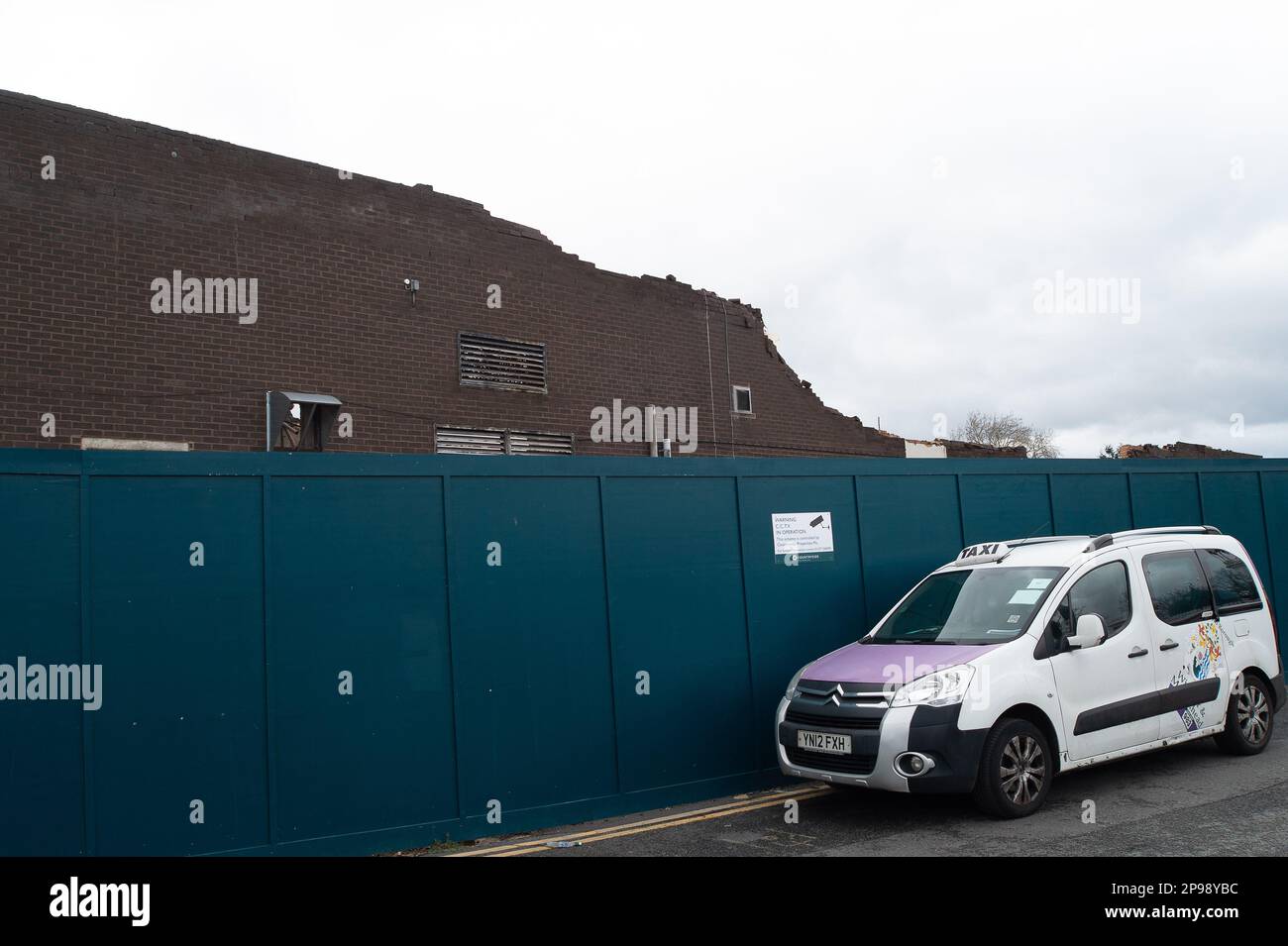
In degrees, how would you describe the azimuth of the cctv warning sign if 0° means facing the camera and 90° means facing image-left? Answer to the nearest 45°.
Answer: approximately 0°

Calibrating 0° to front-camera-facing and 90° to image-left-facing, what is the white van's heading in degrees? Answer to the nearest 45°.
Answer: approximately 45°

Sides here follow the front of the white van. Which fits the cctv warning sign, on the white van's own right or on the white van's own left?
on the white van's own right
